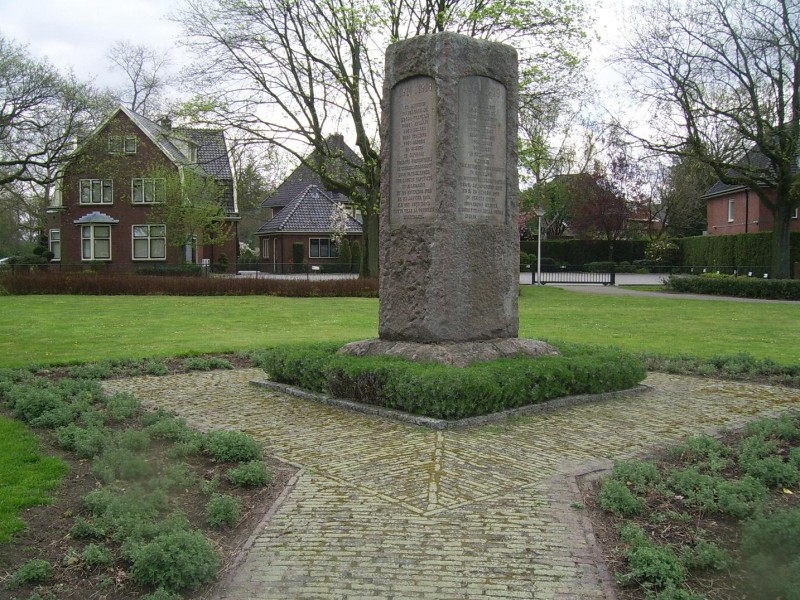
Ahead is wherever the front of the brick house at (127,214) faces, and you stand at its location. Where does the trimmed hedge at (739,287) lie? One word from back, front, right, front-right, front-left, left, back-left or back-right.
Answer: front-left

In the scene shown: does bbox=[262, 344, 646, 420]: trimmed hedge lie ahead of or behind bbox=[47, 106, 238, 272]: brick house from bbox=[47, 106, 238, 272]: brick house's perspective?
ahead

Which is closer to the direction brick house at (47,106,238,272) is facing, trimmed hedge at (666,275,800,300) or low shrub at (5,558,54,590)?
the low shrub

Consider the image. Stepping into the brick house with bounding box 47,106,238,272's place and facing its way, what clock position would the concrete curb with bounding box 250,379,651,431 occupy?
The concrete curb is roughly at 12 o'clock from the brick house.

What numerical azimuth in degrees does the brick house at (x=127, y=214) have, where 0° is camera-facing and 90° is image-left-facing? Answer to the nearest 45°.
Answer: approximately 0°

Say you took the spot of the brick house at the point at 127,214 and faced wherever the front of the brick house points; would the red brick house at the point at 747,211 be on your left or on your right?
on your left

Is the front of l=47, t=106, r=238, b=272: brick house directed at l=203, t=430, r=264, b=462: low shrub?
yes

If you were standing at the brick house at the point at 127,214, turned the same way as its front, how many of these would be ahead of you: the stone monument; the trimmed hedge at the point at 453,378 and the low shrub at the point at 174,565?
3

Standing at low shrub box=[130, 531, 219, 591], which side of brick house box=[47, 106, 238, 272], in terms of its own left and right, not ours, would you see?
front

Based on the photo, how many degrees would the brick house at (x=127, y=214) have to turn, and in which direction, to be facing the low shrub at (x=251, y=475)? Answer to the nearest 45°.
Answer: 0° — it already faces it

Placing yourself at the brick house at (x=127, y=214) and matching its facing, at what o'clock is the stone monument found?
The stone monument is roughly at 12 o'clock from the brick house.

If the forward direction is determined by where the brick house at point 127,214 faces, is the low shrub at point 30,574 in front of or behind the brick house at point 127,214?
in front

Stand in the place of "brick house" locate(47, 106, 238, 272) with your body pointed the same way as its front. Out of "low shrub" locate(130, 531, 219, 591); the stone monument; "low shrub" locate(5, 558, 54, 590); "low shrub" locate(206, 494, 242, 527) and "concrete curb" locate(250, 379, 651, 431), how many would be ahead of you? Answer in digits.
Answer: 5
